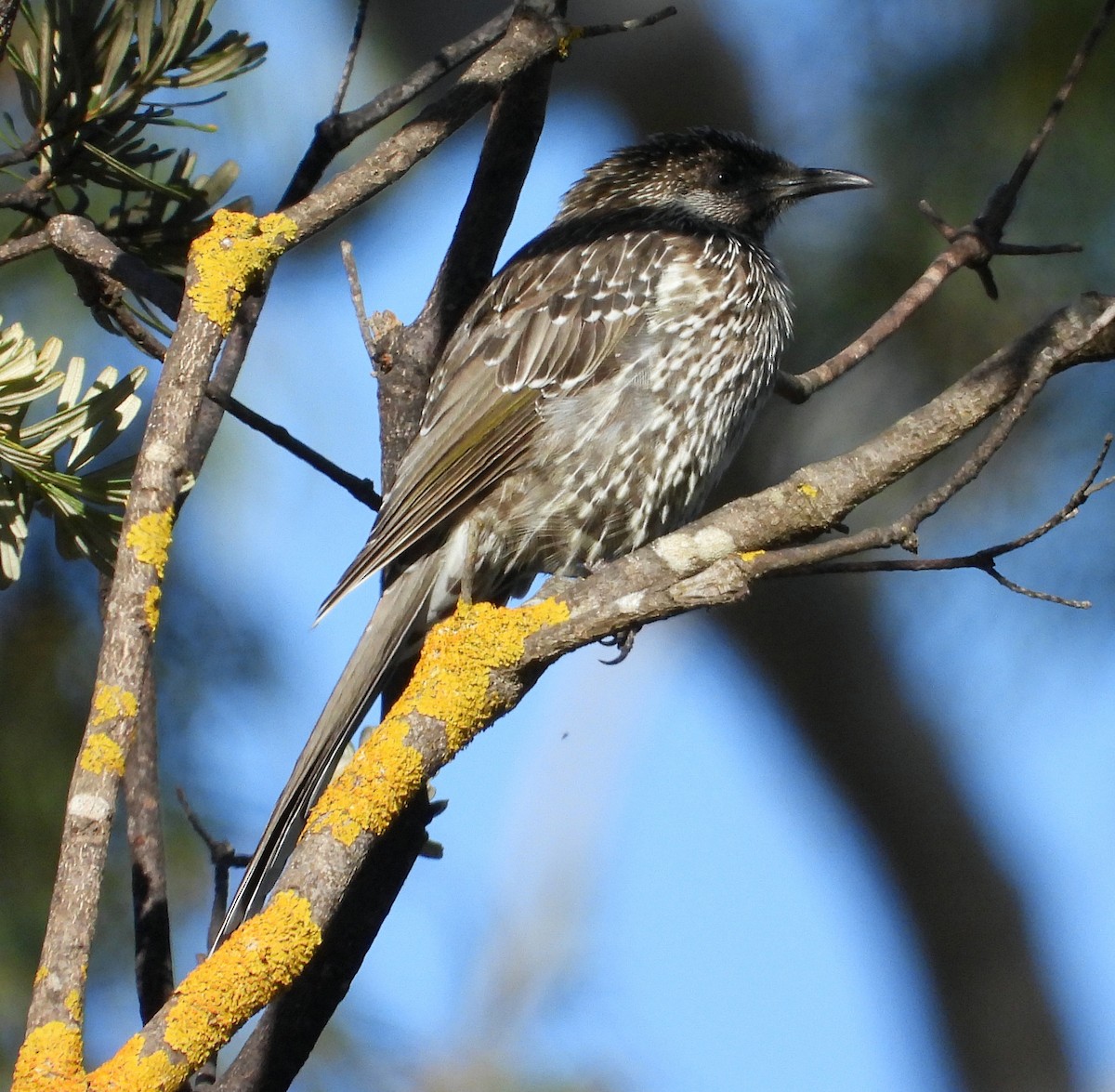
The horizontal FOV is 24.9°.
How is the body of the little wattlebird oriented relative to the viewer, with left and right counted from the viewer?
facing to the right of the viewer

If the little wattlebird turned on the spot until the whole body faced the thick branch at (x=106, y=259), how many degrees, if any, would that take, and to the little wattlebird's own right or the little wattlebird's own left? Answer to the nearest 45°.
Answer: approximately 135° to the little wattlebird's own right
